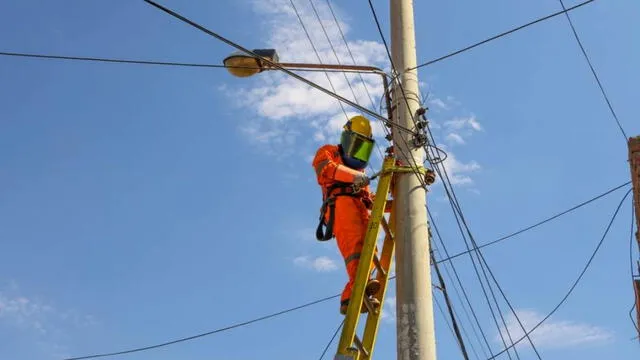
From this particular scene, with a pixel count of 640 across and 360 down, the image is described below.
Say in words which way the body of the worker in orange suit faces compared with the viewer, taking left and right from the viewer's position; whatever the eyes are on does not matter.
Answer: facing the viewer and to the right of the viewer

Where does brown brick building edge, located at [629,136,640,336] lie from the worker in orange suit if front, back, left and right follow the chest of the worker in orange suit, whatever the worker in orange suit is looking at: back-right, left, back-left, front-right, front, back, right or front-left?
front-left
